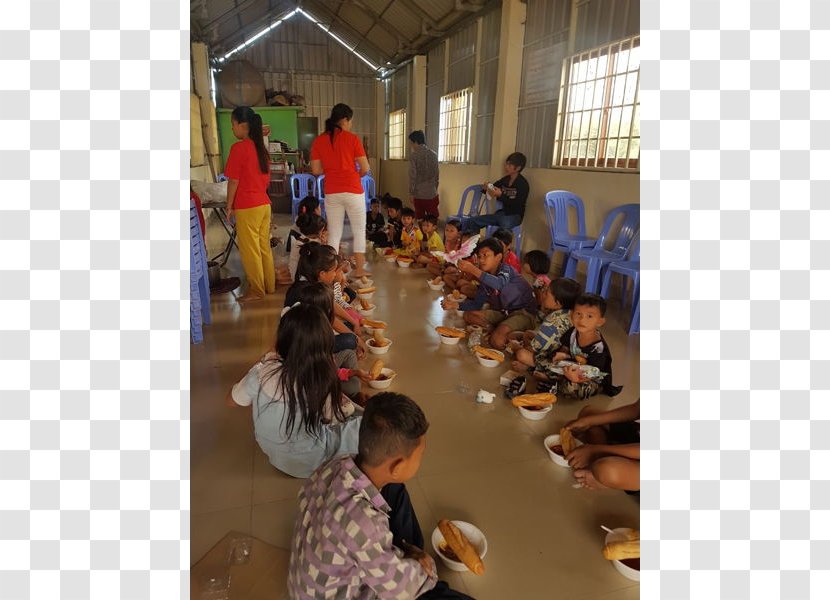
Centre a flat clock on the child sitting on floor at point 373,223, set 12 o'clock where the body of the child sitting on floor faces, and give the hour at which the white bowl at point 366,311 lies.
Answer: The white bowl is roughly at 12 o'clock from the child sitting on floor.

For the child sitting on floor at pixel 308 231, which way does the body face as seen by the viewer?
to the viewer's right

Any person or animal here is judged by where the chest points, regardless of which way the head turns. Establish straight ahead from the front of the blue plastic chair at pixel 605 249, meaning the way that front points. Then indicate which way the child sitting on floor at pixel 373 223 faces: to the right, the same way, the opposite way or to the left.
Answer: to the left

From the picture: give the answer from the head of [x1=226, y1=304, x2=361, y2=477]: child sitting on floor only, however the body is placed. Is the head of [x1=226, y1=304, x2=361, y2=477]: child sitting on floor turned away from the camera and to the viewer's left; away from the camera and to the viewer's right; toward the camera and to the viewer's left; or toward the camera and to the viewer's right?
away from the camera and to the viewer's right

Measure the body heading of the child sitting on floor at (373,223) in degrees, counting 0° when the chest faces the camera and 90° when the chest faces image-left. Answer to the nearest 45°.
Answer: approximately 0°

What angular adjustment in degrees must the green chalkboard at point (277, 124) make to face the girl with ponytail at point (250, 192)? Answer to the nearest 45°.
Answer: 0° — it already faces them

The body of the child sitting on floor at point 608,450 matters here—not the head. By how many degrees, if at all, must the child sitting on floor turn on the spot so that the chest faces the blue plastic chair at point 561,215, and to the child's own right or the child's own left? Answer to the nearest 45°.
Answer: approximately 90° to the child's own right

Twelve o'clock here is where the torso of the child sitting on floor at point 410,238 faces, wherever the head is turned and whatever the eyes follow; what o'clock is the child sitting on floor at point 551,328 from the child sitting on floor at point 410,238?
the child sitting on floor at point 551,328 is roughly at 10 o'clock from the child sitting on floor at point 410,238.

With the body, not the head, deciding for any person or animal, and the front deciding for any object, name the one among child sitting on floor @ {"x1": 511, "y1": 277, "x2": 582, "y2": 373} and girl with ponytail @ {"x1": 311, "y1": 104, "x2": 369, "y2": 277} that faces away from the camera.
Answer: the girl with ponytail

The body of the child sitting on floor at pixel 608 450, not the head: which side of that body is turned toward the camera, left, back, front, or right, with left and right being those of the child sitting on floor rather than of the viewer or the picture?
left

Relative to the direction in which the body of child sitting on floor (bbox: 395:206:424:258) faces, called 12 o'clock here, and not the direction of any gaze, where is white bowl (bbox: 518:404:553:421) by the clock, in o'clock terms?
The white bowl is roughly at 10 o'clock from the child sitting on floor.

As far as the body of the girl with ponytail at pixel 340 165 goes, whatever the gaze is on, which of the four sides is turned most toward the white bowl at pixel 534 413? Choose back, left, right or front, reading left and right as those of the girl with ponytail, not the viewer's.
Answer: back
